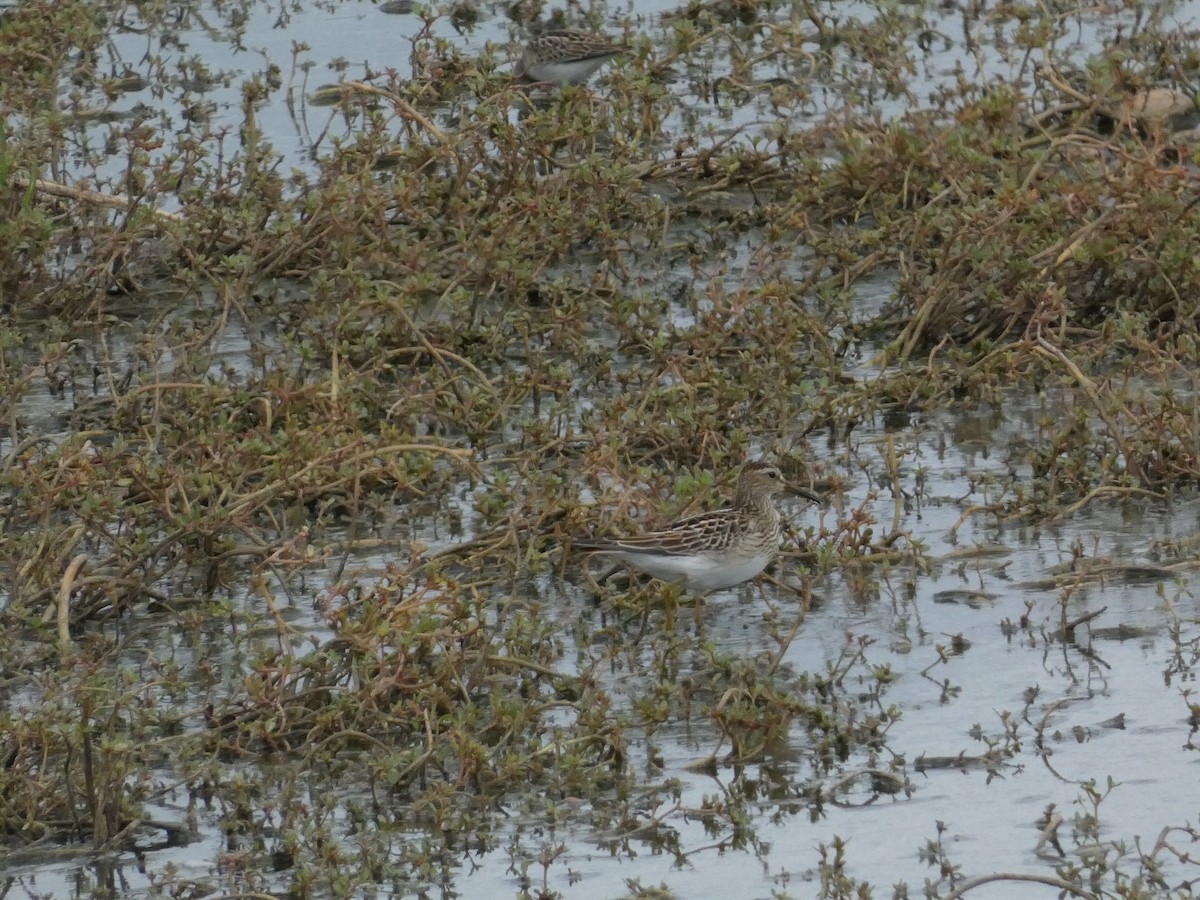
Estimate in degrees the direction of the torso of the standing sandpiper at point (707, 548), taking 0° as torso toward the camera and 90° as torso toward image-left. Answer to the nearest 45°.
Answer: approximately 270°

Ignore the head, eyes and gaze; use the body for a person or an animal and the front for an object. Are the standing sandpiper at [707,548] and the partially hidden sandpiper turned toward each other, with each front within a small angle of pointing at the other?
no

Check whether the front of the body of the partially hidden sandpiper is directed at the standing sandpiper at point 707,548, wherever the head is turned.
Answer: no

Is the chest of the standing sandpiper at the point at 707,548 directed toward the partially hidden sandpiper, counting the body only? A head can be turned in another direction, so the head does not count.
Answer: no
